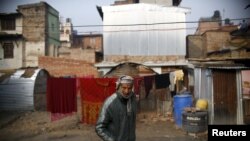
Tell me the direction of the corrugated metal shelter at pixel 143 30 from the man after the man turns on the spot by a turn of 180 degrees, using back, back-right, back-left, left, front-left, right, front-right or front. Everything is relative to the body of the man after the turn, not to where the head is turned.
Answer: front-right

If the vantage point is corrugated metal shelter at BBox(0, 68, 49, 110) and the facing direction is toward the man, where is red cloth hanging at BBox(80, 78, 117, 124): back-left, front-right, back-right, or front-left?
front-left

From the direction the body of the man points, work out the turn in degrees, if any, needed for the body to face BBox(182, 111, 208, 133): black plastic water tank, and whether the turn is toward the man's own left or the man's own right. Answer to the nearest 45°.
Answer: approximately 135° to the man's own left

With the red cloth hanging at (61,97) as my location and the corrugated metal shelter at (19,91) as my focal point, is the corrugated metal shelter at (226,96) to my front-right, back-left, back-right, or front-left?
back-right

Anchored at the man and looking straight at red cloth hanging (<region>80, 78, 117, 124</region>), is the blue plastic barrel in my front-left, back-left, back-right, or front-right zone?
front-right

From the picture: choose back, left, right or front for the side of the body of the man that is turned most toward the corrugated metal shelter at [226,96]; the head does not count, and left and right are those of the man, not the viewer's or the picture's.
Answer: left

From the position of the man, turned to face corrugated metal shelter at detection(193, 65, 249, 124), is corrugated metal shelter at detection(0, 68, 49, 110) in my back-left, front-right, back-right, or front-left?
front-left

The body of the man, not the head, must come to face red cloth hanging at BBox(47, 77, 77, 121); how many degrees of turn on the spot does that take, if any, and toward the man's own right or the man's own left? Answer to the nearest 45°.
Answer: approximately 135° to the man's own left

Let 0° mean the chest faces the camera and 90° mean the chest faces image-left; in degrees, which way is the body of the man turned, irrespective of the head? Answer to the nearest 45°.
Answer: approximately 315°

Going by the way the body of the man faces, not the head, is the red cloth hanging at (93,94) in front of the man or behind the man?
behind
